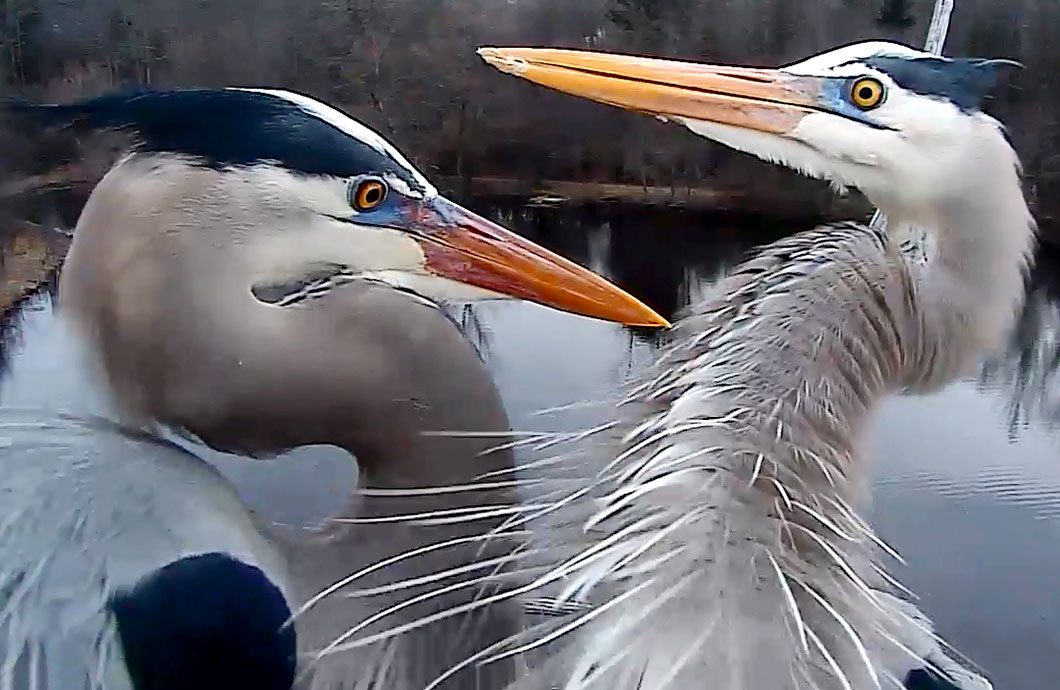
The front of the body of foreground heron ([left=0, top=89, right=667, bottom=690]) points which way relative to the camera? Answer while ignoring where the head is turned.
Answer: to the viewer's right

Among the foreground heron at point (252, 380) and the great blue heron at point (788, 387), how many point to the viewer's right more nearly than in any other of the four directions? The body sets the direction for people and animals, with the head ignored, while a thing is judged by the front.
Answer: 1

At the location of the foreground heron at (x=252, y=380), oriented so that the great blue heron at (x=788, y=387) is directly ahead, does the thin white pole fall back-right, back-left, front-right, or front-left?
front-left

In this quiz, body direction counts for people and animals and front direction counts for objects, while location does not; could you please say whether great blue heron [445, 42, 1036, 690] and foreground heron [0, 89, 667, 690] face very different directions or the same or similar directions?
very different directions
